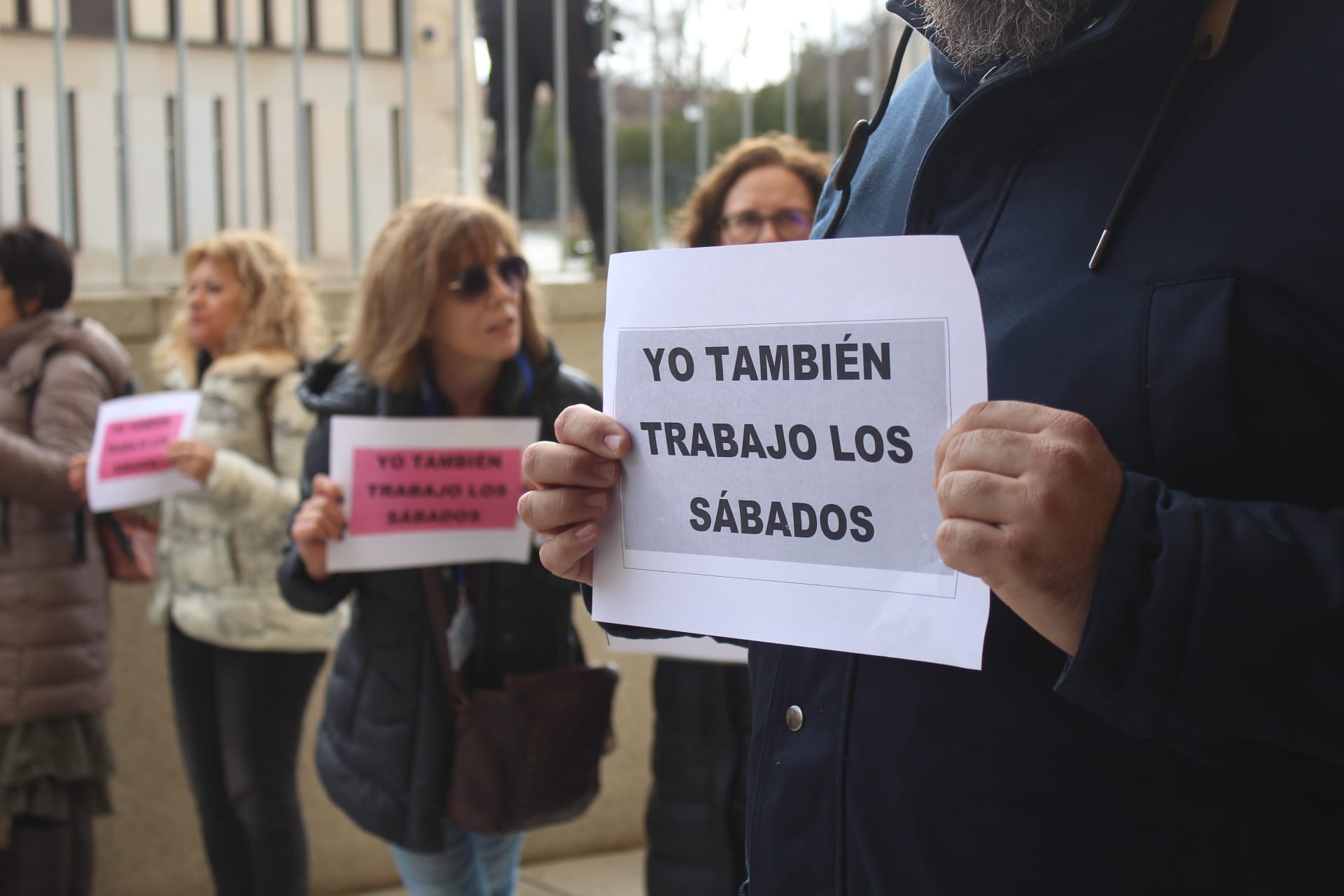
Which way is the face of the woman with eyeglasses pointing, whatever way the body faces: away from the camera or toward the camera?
toward the camera

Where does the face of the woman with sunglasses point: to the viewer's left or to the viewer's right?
to the viewer's right

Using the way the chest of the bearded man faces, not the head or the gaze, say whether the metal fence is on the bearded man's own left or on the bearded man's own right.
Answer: on the bearded man's own right

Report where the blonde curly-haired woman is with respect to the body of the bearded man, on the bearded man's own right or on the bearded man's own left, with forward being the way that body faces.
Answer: on the bearded man's own right

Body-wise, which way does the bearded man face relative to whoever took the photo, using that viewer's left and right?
facing the viewer and to the left of the viewer

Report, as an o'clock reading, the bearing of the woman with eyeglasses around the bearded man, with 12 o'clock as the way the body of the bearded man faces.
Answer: The woman with eyeglasses is roughly at 4 o'clock from the bearded man.

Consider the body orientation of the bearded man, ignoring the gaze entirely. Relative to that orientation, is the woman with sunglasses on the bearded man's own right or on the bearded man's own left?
on the bearded man's own right

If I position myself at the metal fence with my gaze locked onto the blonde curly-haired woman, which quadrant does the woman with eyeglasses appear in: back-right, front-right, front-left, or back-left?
front-left
